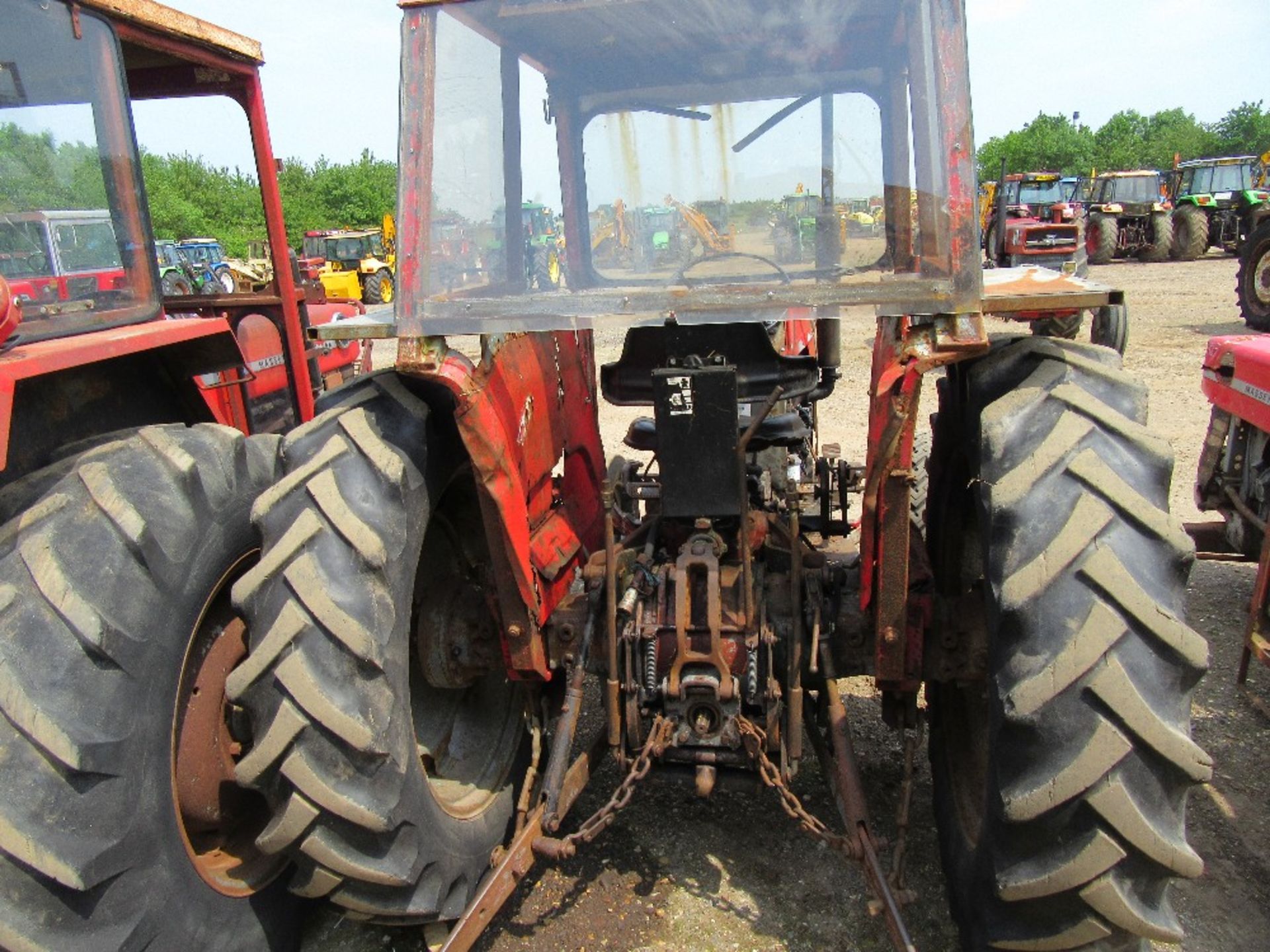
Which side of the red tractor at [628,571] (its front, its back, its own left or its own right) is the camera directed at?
back

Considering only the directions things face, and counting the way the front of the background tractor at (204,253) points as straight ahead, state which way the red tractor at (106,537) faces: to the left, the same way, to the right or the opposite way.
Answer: the opposite way

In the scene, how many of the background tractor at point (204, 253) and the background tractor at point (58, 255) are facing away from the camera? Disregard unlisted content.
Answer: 0

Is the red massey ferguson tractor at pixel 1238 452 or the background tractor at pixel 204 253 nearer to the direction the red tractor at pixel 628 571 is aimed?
the background tractor

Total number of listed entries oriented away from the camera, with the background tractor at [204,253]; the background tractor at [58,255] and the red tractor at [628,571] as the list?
1

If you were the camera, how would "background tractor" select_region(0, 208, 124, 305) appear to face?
facing the viewer and to the left of the viewer

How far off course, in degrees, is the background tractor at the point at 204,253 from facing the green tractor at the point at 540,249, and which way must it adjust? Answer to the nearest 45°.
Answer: approximately 45° to its left

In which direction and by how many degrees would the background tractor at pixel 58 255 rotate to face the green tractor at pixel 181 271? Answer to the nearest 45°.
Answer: approximately 135° to its right

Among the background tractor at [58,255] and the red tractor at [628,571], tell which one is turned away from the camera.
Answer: the red tractor

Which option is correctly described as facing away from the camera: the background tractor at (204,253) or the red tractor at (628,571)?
the red tractor
